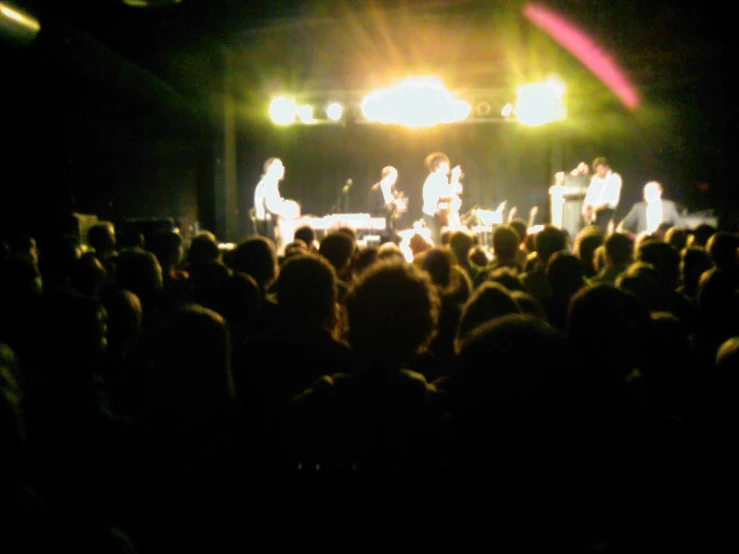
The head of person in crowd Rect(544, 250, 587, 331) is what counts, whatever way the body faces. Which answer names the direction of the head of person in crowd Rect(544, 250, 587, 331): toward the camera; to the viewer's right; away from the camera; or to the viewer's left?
away from the camera

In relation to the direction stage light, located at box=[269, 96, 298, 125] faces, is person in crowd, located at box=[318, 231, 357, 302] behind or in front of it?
in front

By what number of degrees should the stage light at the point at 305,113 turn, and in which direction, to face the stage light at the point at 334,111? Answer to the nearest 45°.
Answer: approximately 90° to its left

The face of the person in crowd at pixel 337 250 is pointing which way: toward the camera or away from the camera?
away from the camera

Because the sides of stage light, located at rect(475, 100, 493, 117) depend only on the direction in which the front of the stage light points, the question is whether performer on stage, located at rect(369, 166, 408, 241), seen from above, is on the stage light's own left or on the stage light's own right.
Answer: on the stage light's own right

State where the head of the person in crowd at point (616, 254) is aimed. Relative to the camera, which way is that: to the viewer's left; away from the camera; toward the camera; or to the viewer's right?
away from the camera

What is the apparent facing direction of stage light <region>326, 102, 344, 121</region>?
toward the camera

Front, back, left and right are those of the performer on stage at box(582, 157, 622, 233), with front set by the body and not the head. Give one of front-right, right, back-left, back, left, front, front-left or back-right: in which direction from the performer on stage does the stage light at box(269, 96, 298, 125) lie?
front-right

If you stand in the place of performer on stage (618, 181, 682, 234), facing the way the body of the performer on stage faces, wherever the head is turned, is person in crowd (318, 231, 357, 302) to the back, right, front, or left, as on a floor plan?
front

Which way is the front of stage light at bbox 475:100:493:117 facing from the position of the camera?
facing the viewer

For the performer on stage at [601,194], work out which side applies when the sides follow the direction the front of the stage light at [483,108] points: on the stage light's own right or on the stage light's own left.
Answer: on the stage light's own left

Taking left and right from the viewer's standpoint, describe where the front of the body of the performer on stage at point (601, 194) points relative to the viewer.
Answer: facing the viewer and to the left of the viewer

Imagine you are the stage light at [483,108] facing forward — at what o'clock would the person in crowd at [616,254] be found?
The person in crowd is roughly at 12 o'clock from the stage light.
